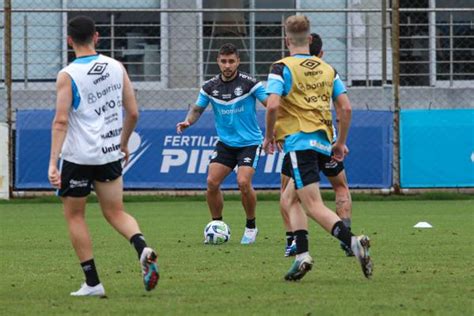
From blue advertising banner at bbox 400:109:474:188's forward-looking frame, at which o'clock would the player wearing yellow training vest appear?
The player wearing yellow training vest is roughly at 12 o'clock from the blue advertising banner.

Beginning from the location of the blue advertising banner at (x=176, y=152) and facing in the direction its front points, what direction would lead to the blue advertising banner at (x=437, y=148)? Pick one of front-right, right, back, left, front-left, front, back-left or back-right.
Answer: left

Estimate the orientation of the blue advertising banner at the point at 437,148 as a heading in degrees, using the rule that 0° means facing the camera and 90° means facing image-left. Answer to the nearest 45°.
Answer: approximately 0°

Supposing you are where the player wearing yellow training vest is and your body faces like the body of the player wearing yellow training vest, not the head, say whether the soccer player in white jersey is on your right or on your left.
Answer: on your left

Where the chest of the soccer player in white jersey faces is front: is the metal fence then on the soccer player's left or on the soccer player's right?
on the soccer player's right

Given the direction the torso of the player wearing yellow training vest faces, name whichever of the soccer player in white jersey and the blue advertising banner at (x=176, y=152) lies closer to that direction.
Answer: the blue advertising banner

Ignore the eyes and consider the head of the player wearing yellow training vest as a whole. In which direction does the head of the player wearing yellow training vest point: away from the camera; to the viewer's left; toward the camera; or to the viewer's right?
away from the camera

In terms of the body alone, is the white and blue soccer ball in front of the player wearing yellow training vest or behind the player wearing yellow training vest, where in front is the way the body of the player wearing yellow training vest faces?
in front
